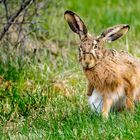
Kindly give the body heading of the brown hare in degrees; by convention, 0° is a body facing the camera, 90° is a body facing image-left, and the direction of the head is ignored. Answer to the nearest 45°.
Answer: approximately 45°
